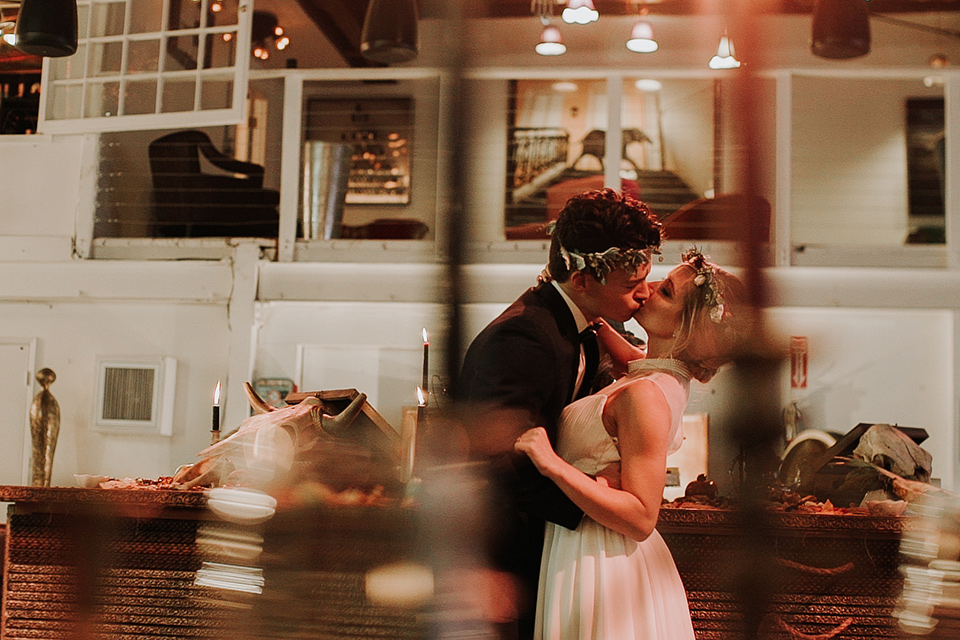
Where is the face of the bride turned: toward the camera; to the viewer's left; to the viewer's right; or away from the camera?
to the viewer's left

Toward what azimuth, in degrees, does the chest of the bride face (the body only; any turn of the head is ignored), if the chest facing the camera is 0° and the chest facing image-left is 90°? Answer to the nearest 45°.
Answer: approximately 90°

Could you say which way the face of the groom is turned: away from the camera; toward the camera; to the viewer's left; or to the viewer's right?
to the viewer's right

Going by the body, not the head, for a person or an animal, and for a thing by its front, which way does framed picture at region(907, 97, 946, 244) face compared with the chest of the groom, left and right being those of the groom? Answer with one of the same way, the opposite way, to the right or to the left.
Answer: to the right

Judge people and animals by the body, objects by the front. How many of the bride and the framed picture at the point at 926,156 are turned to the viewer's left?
1

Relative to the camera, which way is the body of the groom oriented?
to the viewer's right

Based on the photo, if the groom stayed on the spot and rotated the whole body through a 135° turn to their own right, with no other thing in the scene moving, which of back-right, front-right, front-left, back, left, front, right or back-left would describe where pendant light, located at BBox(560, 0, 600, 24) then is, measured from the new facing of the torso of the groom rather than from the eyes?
back-right

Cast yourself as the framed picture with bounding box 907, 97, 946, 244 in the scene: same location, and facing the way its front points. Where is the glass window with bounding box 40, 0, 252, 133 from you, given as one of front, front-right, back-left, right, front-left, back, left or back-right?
front-right

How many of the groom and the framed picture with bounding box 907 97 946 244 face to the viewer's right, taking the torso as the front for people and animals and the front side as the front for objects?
1
